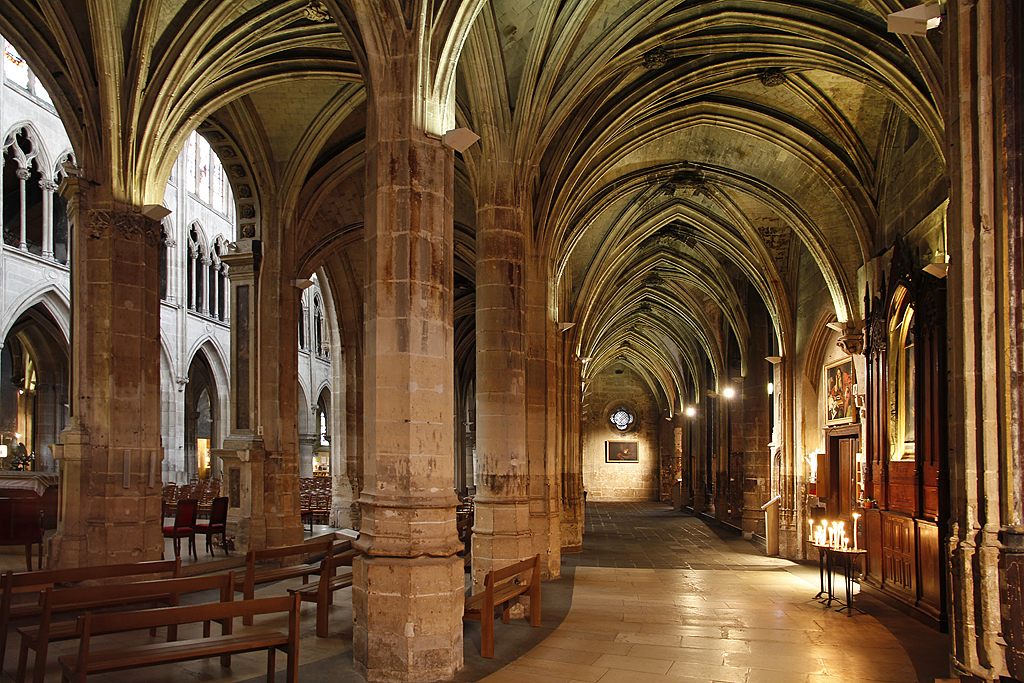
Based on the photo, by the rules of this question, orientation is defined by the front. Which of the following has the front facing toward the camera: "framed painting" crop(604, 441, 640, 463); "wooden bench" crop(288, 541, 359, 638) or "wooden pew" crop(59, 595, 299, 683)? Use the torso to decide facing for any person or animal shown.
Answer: the framed painting

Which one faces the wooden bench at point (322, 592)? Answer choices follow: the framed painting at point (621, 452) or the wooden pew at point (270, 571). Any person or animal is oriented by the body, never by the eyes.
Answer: the framed painting

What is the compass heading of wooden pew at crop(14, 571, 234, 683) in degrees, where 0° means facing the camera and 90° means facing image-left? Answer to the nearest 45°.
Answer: approximately 135°

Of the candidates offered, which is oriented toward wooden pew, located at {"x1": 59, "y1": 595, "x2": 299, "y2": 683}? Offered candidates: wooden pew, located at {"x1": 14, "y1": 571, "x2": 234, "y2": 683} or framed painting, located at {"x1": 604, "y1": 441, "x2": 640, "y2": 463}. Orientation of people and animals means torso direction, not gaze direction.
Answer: the framed painting

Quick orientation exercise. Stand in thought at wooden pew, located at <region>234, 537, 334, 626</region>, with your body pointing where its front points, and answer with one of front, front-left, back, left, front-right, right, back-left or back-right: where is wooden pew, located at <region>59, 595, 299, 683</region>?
back-left

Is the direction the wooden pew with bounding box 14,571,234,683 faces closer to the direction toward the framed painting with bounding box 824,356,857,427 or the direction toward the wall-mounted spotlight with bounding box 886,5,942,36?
the framed painting
